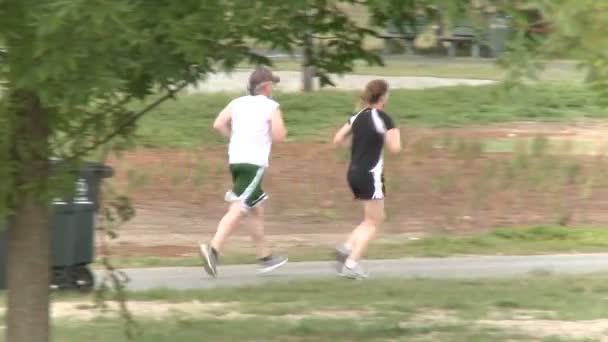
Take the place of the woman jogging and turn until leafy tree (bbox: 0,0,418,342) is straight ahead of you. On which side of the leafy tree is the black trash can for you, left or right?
right

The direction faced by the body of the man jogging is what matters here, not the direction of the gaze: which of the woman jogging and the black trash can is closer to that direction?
the woman jogging

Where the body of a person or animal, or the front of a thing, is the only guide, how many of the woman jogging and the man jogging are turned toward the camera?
0

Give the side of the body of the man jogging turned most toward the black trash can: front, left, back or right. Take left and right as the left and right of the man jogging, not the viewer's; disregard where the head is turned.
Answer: back

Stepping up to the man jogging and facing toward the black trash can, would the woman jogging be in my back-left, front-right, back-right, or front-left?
back-left

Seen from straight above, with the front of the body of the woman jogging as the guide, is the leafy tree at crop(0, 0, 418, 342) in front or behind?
behind

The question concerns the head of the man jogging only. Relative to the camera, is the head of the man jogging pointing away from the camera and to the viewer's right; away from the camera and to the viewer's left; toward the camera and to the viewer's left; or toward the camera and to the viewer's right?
away from the camera and to the viewer's right

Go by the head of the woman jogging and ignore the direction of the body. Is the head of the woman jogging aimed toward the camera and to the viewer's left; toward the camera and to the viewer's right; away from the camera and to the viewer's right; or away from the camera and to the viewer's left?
away from the camera and to the viewer's right

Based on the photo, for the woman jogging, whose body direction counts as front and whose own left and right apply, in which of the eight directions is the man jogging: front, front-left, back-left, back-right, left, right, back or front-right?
back-left

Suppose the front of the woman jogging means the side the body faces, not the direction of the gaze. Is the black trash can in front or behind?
behind

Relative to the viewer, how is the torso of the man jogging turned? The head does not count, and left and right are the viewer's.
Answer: facing away from the viewer and to the right of the viewer

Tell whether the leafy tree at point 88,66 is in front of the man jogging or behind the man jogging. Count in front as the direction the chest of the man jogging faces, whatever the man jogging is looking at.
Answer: behind

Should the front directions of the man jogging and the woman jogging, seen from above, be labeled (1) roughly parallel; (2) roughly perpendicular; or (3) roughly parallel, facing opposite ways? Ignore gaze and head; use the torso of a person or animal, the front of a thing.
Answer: roughly parallel
